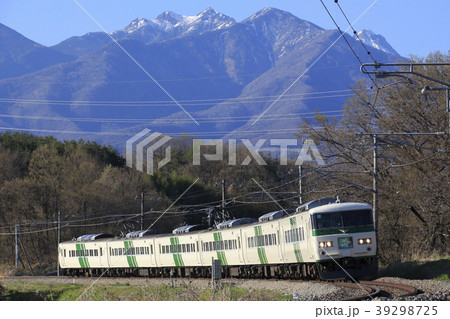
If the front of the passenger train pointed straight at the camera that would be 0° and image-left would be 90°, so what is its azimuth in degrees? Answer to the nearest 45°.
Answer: approximately 315°

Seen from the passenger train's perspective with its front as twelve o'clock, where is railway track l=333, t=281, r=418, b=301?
The railway track is roughly at 1 o'clock from the passenger train.
